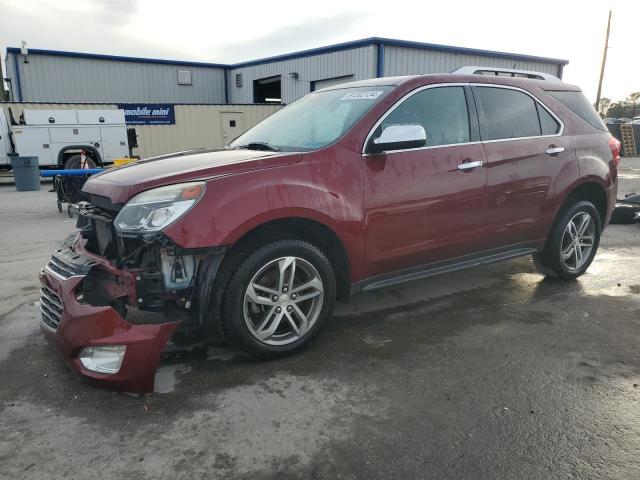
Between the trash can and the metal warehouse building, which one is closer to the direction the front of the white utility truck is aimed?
the trash can

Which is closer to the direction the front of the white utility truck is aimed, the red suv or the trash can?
the trash can

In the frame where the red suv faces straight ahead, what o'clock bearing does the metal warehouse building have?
The metal warehouse building is roughly at 4 o'clock from the red suv.

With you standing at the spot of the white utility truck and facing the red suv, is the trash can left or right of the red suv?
right

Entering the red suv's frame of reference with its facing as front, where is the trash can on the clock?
The trash can is roughly at 3 o'clock from the red suv.

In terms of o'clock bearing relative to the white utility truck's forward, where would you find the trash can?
The trash can is roughly at 10 o'clock from the white utility truck.

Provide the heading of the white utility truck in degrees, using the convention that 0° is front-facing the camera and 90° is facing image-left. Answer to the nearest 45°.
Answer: approximately 90°
